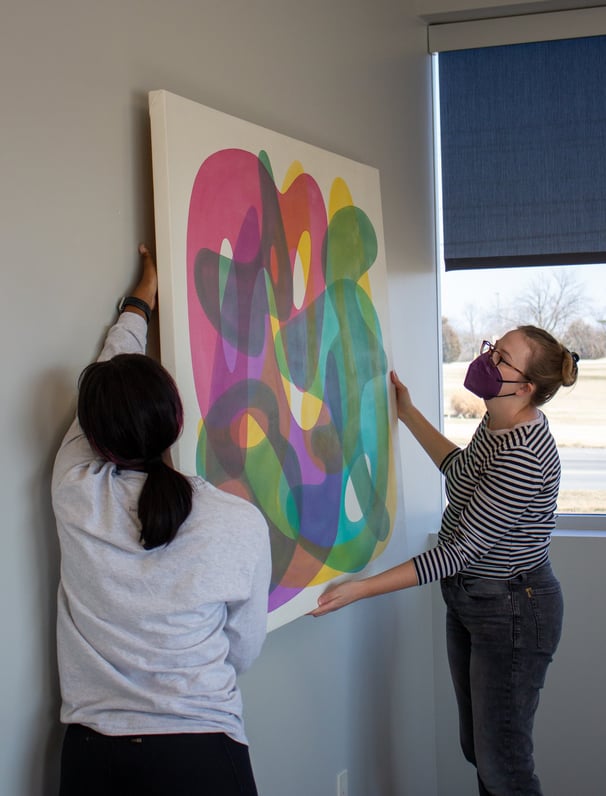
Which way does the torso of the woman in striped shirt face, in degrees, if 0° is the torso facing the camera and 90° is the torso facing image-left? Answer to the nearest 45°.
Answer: approximately 90°

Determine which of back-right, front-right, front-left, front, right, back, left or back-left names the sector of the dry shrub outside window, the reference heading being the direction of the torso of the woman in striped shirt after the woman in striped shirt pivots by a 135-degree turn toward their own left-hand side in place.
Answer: back-left

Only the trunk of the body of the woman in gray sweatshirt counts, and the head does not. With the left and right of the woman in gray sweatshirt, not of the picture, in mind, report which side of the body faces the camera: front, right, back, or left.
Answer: back

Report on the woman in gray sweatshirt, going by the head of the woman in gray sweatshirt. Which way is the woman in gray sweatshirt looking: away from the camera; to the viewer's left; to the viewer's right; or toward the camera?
away from the camera

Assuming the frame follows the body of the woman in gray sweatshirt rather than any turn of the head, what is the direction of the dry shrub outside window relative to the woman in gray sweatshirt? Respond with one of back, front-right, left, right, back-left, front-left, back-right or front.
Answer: front-right

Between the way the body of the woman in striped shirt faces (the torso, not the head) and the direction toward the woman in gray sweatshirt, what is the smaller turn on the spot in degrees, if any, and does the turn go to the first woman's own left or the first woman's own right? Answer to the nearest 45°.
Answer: approximately 45° to the first woman's own left

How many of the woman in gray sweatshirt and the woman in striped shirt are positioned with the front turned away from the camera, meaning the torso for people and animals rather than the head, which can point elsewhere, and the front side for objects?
1

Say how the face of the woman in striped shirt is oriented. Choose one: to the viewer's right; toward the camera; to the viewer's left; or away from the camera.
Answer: to the viewer's left

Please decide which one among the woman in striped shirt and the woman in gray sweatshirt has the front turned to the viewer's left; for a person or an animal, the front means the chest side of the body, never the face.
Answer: the woman in striped shirt

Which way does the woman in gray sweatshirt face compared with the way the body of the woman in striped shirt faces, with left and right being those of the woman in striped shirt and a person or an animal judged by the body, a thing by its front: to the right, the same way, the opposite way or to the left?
to the right

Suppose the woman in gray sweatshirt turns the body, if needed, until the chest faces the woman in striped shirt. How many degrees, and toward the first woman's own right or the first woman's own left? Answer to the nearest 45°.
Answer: approximately 45° to the first woman's own right
